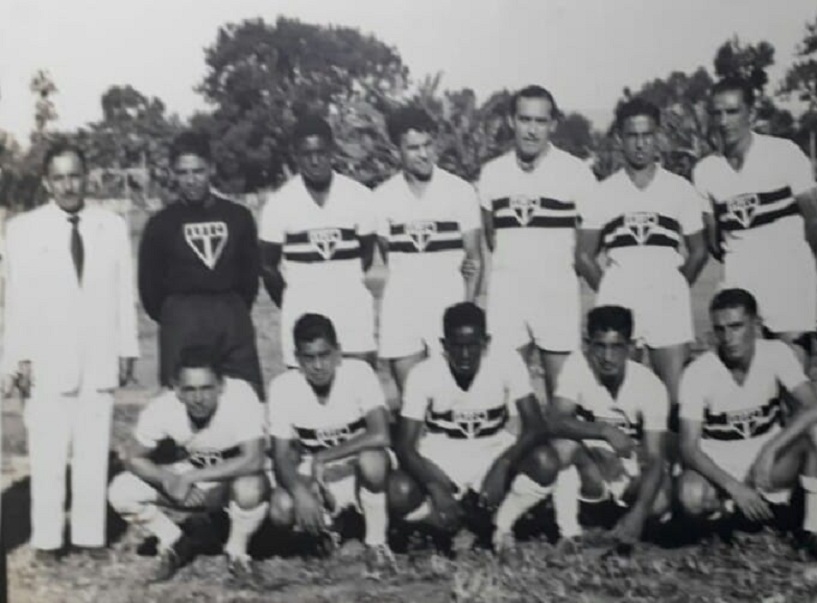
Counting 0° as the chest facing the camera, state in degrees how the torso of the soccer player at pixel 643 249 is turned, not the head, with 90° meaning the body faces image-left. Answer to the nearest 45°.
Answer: approximately 0°

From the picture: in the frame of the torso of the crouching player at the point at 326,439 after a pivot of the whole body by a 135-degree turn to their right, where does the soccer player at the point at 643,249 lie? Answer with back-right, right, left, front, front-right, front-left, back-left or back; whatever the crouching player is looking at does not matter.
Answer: back-right

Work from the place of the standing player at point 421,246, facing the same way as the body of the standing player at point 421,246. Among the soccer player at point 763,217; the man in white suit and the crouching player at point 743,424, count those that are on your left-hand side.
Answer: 2
